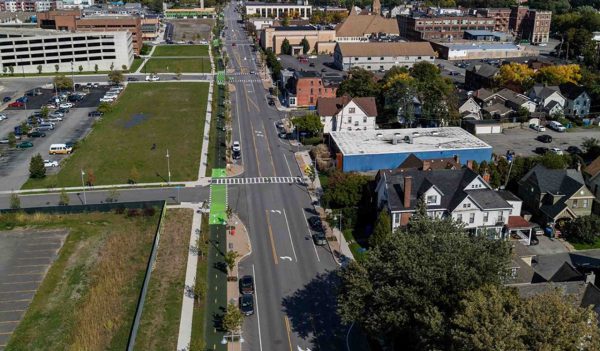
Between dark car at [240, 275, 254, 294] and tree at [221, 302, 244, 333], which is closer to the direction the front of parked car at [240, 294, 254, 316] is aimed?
the tree

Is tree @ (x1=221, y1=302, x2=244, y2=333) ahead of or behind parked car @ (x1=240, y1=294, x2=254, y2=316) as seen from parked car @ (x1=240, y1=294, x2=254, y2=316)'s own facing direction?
ahead

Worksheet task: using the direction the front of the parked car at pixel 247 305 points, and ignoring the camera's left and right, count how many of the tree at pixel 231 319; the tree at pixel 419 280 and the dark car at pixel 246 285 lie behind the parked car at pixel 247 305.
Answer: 1

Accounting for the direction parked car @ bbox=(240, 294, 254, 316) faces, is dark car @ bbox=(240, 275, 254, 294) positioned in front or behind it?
behind

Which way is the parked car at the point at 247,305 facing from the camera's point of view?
toward the camera

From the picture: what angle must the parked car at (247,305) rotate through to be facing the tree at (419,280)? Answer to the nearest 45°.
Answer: approximately 45° to its left

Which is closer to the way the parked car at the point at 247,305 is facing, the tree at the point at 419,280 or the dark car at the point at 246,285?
the tree
